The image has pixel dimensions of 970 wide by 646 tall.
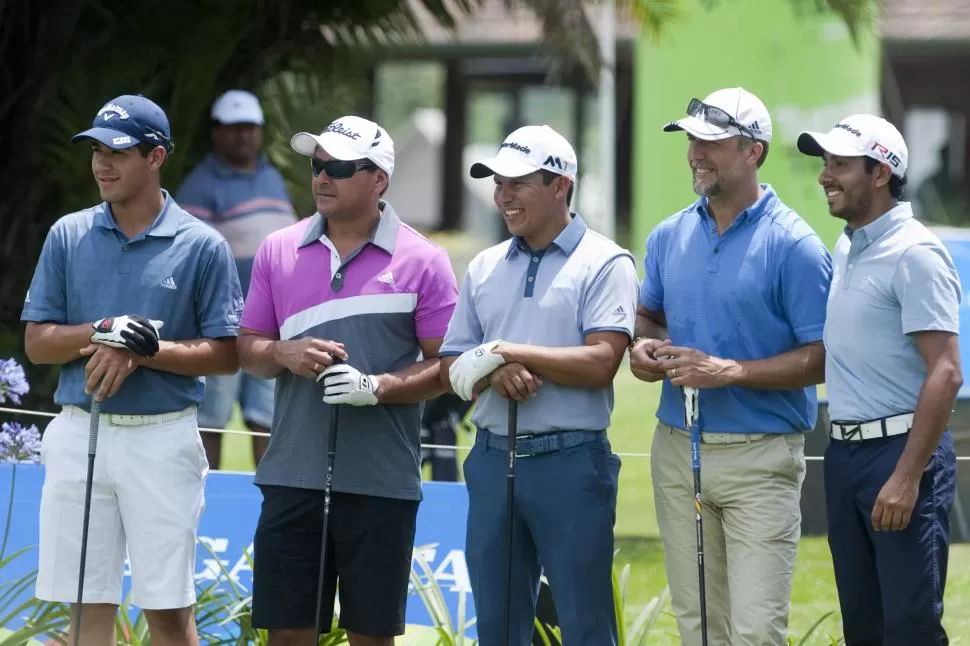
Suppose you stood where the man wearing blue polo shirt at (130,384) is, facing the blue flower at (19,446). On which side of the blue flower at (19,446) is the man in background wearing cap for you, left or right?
right

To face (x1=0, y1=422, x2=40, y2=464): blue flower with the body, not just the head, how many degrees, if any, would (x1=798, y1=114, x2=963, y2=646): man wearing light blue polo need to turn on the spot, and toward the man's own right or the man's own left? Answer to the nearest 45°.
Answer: approximately 45° to the man's own right

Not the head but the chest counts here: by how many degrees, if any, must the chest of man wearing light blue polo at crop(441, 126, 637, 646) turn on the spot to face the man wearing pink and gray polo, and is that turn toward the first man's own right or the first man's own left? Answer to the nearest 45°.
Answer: approximately 45° to the first man's own right

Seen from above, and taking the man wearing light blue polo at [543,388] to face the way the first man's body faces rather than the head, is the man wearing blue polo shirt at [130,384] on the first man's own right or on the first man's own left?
on the first man's own right

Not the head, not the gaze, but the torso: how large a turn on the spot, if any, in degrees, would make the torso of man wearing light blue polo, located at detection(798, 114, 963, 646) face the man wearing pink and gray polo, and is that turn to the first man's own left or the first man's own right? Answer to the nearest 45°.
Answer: approximately 45° to the first man's own right

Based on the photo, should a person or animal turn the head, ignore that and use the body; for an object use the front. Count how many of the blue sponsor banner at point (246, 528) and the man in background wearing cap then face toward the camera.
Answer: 2

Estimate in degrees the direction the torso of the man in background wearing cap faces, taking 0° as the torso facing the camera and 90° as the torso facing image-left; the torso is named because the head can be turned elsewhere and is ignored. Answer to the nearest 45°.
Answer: approximately 0°
